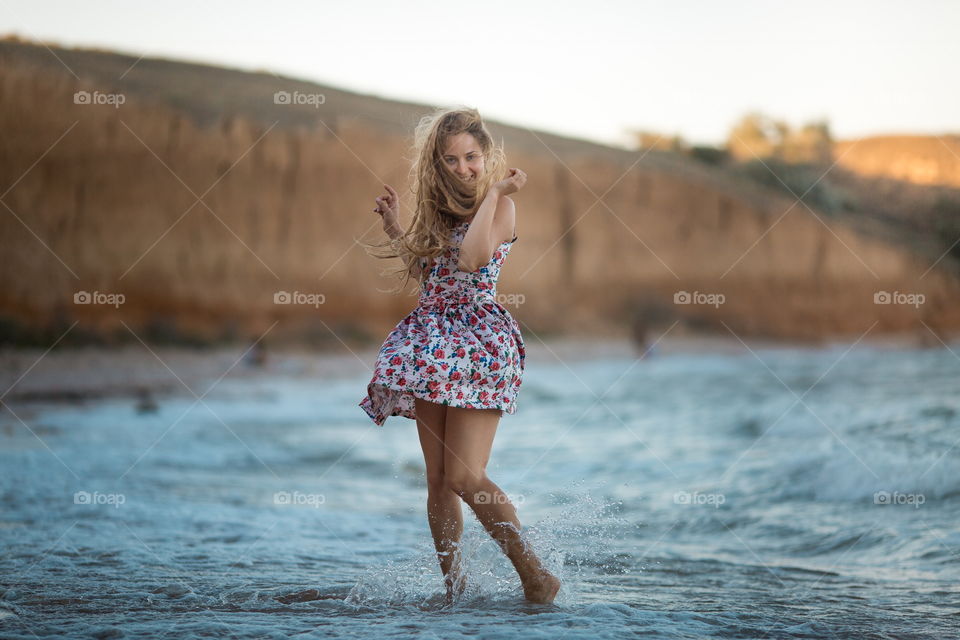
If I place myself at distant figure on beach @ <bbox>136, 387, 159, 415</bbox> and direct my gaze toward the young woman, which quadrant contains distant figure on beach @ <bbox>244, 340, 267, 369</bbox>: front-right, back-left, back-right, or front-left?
back-left

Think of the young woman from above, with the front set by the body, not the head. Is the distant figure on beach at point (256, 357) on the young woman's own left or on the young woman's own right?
on the young woman's own right

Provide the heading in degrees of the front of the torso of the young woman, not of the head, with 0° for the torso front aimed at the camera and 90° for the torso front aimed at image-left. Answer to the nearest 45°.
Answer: approximately 45°

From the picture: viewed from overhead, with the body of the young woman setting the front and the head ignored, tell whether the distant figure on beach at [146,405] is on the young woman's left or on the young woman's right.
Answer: on the young woman's right

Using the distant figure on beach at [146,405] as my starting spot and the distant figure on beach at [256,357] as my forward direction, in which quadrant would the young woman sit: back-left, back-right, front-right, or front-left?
back-right
